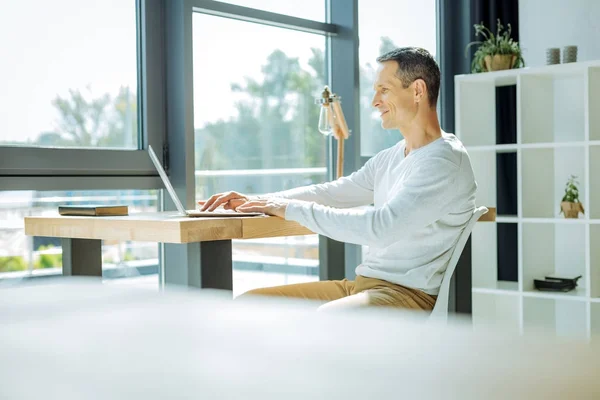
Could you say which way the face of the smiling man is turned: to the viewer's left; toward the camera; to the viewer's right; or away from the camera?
to the viewer's left

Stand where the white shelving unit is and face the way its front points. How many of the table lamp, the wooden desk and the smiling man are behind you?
0

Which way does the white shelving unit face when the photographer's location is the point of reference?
facing the viewer and to the left of the viewer
